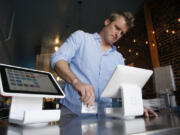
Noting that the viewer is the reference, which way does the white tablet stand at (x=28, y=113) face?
facing the viewer and to the right of the viewer

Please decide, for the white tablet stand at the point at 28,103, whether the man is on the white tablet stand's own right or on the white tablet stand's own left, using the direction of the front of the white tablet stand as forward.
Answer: on the white tablet stand's own left

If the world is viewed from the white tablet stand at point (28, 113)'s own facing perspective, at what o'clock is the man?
The man is roughly at 9 o'clock from the white tablet stand.

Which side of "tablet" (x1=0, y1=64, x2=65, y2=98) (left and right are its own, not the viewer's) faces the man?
left

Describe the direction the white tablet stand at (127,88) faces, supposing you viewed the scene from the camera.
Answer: facing away from the viewer and to the left of the viewer
